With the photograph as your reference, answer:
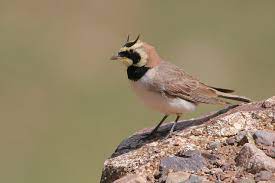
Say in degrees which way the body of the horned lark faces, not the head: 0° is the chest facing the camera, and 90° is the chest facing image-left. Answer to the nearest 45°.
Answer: approximately 90°
